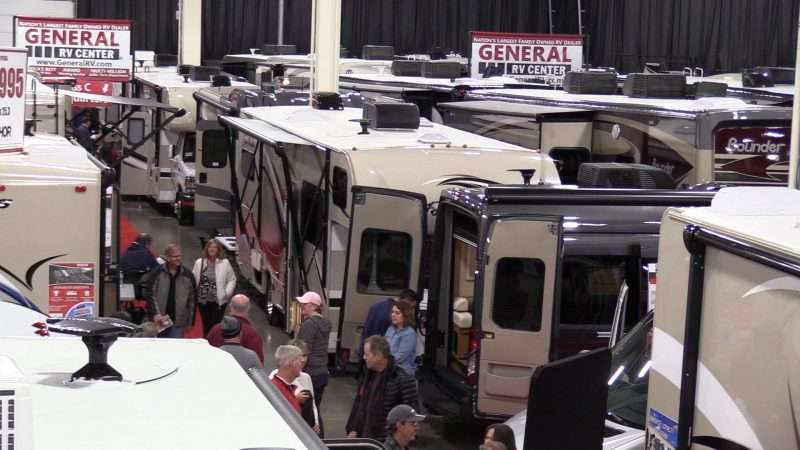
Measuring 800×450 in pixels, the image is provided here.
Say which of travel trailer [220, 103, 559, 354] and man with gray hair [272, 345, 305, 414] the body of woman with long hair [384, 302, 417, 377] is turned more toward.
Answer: the man with gray hair

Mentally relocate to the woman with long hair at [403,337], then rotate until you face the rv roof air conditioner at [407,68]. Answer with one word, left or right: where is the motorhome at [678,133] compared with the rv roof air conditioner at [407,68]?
right

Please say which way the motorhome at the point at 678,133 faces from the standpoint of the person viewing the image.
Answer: facing away from the viewer and to the left of the viewer

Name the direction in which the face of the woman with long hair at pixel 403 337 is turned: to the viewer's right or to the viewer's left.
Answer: to the viewer's left

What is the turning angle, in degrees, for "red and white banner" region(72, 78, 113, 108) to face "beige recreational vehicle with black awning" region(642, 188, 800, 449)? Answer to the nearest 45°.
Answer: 0° — it already faces it

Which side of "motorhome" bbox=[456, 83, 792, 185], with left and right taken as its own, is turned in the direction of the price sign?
left

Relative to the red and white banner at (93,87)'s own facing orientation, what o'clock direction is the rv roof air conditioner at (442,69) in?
The rv roof air conditioner is roughly at 8 o'clock from the red and white banner.
